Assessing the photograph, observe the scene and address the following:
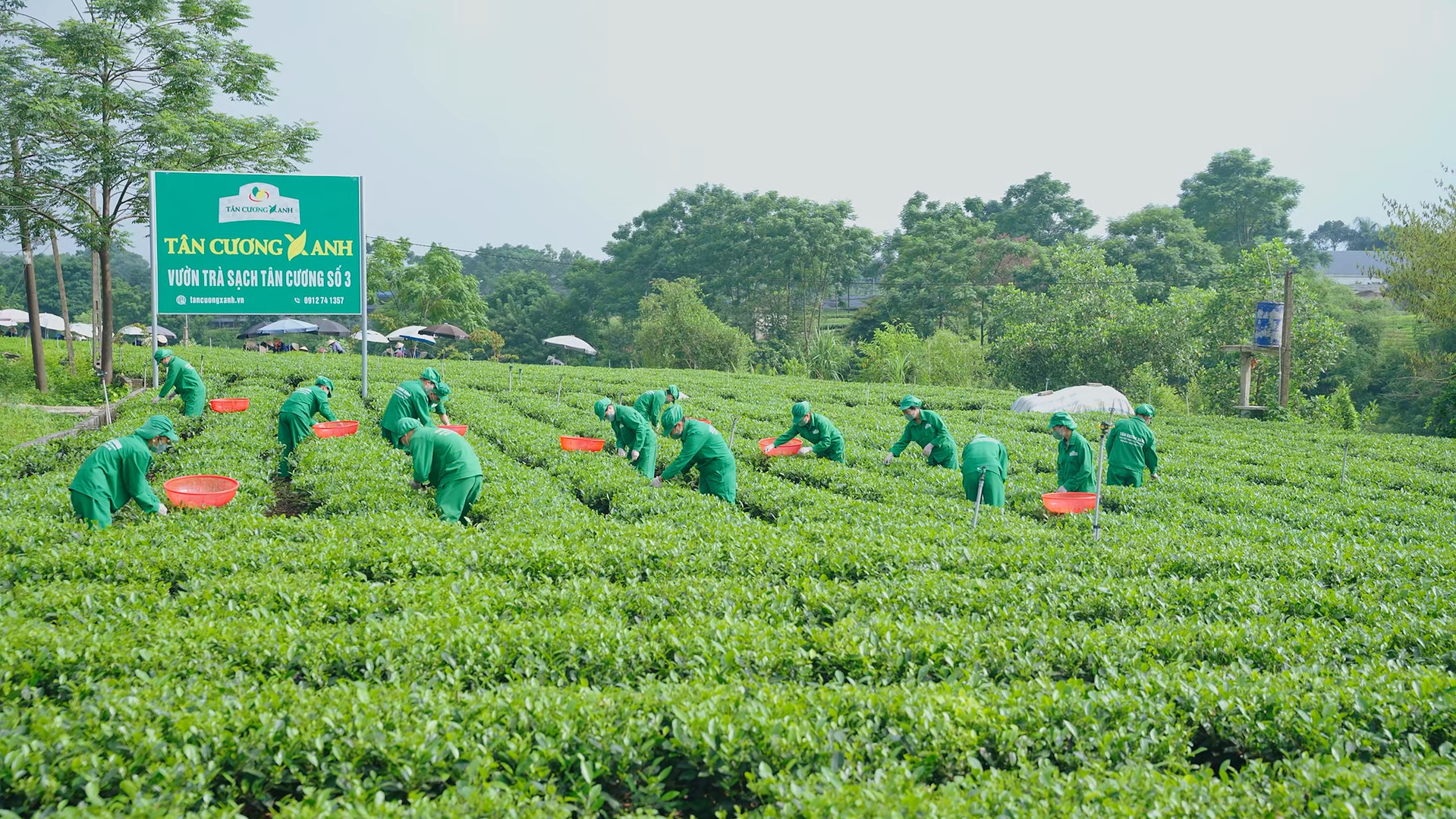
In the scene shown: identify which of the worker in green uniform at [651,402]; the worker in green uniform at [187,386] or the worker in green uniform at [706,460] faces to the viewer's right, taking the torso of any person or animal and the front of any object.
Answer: the worker in green uniform at [651,402]

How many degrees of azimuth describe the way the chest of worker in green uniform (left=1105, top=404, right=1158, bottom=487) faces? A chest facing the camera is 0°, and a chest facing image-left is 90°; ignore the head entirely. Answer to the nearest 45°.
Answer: approximately 225°

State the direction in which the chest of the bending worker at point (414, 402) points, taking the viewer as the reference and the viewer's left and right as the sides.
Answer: facing to the right of the viewer

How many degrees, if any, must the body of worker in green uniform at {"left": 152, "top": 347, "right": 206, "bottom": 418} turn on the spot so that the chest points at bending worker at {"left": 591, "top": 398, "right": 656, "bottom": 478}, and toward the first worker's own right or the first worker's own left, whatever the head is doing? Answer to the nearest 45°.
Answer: approximately 135° to the first worker's own left

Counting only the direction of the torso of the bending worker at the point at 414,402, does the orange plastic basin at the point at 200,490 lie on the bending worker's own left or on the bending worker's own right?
on the bending worker's own right

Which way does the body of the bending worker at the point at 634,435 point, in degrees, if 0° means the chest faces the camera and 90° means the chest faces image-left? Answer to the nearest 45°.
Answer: approximately 45°

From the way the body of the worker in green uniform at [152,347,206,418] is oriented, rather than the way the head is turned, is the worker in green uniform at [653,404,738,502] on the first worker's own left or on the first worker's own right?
on the first worker's own left

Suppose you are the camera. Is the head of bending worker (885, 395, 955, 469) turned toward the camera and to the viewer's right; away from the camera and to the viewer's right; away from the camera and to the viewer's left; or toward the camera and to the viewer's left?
toward the camera and to the viewer's left

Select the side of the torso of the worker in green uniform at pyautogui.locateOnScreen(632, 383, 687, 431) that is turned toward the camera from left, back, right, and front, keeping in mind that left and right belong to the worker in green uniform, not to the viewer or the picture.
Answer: right

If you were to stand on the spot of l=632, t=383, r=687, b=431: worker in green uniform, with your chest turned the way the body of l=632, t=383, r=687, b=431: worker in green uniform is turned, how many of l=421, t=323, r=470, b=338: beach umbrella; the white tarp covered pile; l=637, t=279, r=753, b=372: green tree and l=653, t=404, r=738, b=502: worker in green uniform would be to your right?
1

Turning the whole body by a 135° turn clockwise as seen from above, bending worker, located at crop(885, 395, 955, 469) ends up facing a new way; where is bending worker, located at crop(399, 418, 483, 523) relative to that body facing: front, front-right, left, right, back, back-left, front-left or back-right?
back-left

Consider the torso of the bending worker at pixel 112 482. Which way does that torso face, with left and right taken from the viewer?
facing to the right of the viewer

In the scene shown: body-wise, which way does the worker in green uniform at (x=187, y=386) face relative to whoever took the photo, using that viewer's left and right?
facing to the left of the viewer

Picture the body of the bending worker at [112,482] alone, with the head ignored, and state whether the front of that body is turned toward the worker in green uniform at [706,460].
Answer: yes

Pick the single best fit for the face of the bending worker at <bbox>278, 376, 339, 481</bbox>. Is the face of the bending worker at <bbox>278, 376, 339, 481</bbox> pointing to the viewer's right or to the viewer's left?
to the viewer's right

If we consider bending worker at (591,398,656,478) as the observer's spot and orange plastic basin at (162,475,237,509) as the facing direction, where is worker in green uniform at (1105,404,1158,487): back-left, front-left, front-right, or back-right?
back-left

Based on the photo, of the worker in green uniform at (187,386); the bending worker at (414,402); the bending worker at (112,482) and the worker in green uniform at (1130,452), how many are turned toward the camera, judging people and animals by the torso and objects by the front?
0
